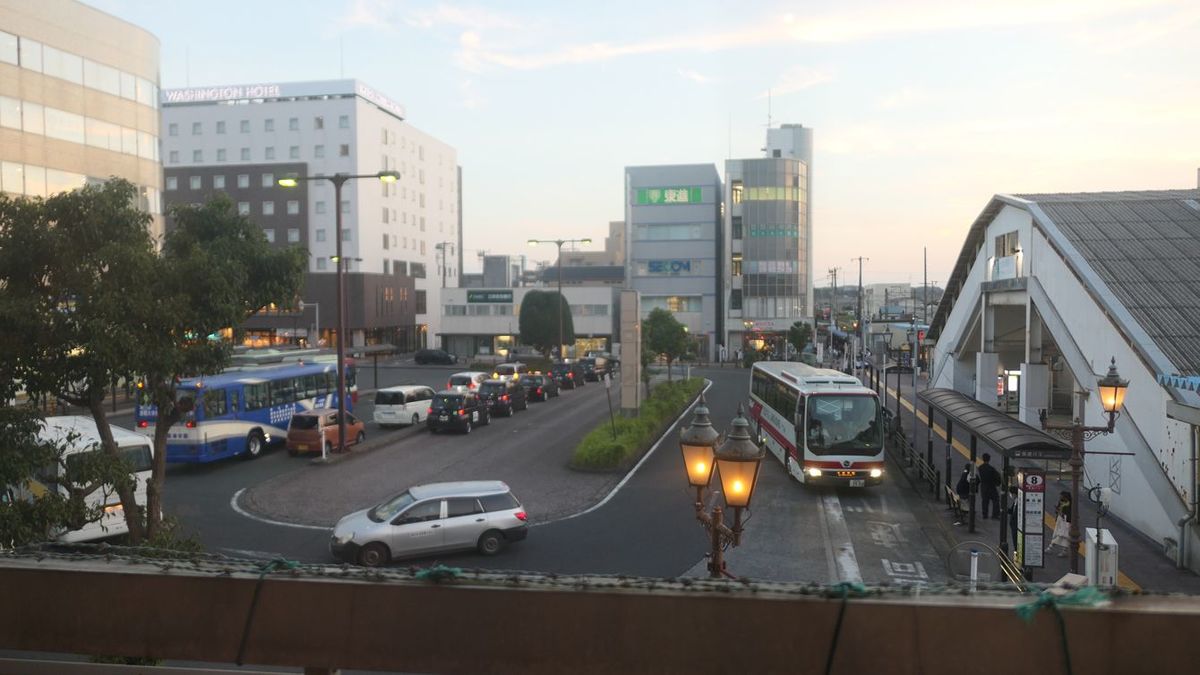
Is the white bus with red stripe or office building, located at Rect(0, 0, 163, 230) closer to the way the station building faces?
the white bus with red stripe

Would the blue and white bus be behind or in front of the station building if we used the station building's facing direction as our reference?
in front

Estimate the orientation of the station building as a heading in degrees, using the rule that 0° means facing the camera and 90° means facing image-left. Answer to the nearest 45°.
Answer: approximately 45°

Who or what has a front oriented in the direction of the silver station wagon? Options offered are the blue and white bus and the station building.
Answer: the station building

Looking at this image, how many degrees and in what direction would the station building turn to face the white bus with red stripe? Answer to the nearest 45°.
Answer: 0° — it already faces it

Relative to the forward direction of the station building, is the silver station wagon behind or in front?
in front

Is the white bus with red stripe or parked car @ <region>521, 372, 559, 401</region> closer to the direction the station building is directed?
the white bus with red stripe

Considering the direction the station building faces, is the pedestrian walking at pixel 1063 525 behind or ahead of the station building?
ahead
